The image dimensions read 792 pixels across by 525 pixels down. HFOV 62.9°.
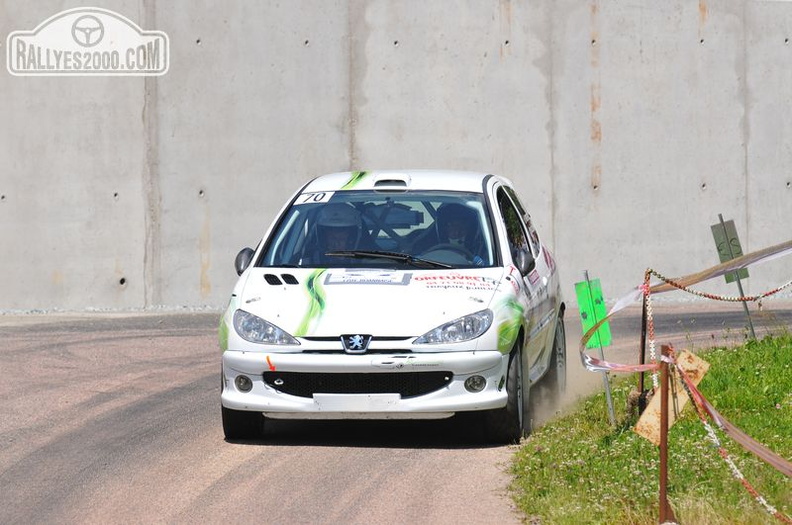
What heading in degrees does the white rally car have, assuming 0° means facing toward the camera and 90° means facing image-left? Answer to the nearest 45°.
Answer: approximately 0°
